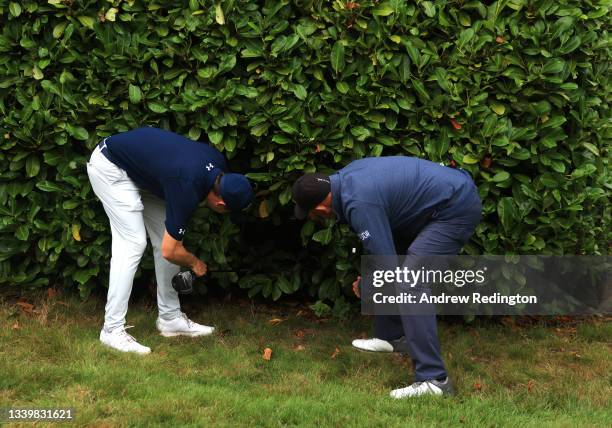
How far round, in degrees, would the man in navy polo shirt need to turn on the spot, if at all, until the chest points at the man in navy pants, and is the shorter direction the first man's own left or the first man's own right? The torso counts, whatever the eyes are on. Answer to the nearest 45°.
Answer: approximately 45° to the first man's own right

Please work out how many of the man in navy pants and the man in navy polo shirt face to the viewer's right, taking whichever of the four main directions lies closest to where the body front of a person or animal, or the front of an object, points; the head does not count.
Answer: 1

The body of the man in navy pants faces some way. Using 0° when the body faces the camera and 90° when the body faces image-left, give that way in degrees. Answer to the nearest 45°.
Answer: approximately 90°

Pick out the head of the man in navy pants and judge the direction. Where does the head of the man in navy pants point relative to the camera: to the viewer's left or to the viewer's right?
to the viewer's left

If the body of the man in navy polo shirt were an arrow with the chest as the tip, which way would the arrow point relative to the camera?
to the viewer's right

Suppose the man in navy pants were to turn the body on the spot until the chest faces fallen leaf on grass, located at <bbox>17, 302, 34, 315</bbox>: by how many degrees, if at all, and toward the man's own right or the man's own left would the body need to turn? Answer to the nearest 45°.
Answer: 0° — they already face it

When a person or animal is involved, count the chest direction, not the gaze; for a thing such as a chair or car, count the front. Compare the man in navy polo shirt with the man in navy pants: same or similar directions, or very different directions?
very different directions

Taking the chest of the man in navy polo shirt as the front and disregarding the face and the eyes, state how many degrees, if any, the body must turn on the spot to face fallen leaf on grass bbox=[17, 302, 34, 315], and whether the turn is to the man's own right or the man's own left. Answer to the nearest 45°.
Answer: approximately 135° to the man's own left

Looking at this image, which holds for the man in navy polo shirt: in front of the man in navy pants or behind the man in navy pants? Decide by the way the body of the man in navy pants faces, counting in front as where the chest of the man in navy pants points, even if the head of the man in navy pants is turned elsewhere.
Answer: in front
